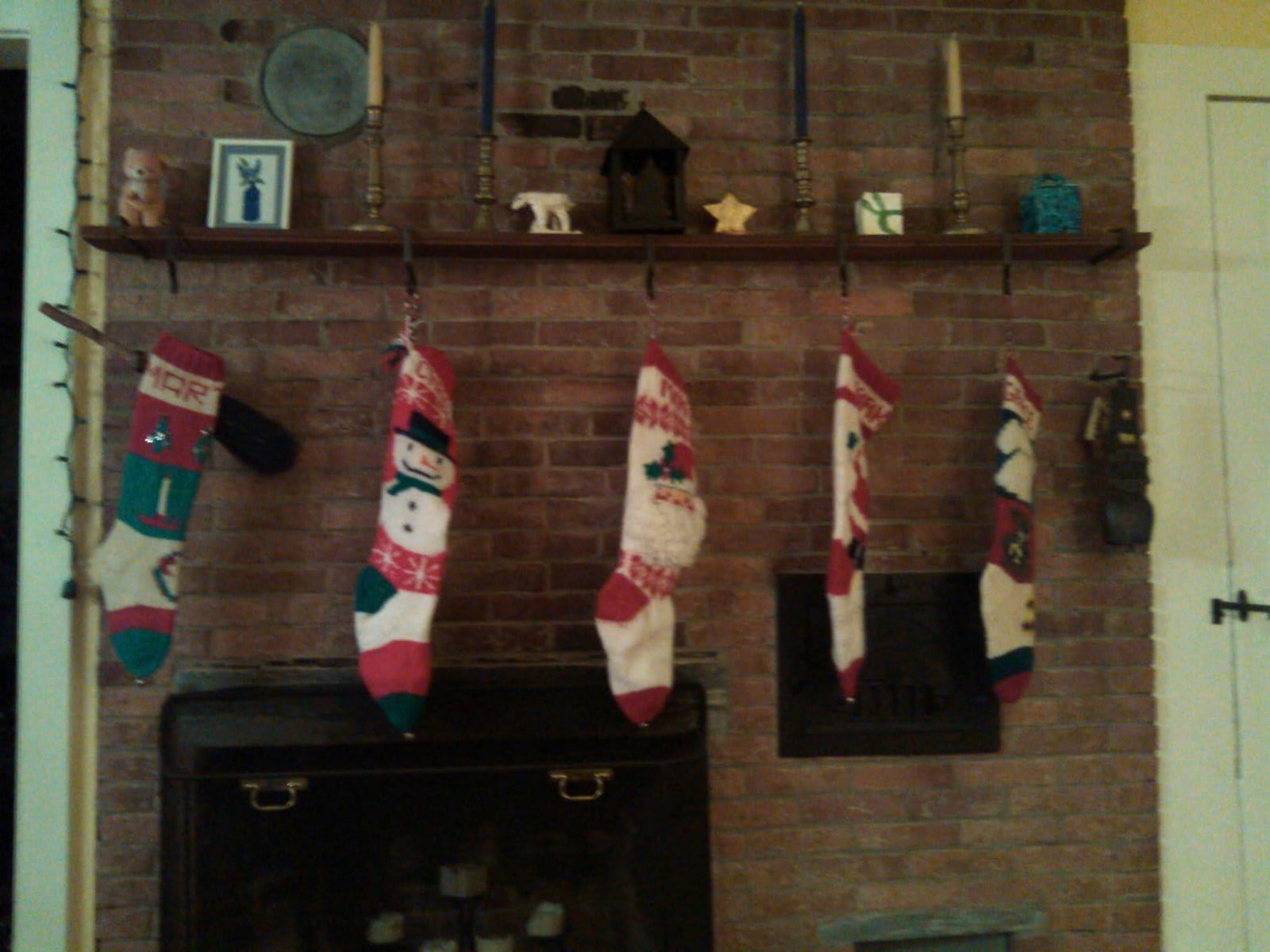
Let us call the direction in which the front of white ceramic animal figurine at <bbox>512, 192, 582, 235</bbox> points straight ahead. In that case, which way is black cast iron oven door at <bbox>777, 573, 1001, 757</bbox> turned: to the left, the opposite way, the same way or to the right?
to the left

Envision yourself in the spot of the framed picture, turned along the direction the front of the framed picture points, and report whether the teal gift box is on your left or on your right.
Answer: on your left

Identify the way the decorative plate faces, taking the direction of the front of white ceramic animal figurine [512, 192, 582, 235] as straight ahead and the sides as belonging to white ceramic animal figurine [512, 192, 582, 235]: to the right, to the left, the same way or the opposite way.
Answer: to the left

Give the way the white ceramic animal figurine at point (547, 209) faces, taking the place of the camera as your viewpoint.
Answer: facing to the left of the viewer

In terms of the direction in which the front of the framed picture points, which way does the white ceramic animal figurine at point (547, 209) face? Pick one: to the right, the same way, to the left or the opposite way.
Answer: to the right

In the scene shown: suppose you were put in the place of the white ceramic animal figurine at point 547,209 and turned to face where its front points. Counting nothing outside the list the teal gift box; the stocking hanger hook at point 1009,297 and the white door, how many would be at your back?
3

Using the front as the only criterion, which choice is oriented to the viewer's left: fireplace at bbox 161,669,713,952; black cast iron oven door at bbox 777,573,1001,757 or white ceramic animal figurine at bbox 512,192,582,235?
the white ceramic animal figurine
